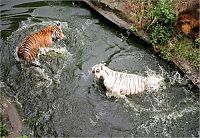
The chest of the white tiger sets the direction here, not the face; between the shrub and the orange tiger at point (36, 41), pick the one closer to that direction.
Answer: the orange tiger

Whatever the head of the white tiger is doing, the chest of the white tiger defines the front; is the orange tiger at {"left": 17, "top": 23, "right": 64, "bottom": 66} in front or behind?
in front

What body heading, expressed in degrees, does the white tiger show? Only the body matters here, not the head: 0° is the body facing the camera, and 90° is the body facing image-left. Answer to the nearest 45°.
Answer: approximately 90°

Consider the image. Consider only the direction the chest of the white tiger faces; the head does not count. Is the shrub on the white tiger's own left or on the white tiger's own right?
on the white tiger's own right

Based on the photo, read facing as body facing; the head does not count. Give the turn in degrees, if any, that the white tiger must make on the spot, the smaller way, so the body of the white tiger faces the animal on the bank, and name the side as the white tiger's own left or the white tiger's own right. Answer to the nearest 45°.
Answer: approximately 135° to the white tiger's own right
